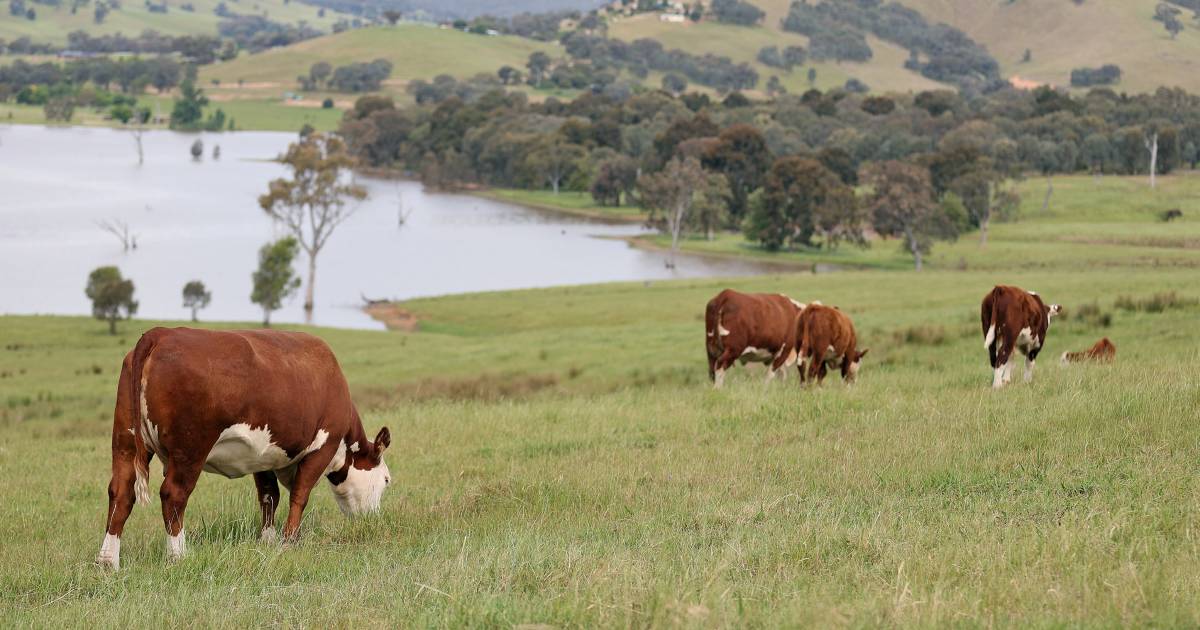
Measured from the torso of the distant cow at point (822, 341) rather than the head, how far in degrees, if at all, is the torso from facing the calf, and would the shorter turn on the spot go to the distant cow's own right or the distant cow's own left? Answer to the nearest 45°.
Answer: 0° — it already faces it

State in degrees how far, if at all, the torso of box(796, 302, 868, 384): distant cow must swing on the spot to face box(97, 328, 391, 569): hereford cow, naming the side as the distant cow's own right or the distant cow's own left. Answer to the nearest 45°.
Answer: approximately 135° to the distant cow's own right

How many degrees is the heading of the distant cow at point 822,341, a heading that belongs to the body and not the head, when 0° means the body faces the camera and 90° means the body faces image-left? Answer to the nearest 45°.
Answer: approximately 225°

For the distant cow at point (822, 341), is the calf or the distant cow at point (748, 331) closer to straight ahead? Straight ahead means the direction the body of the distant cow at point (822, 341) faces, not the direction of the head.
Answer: the calf

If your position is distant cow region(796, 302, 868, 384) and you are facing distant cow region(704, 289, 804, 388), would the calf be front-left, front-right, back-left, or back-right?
back-right
